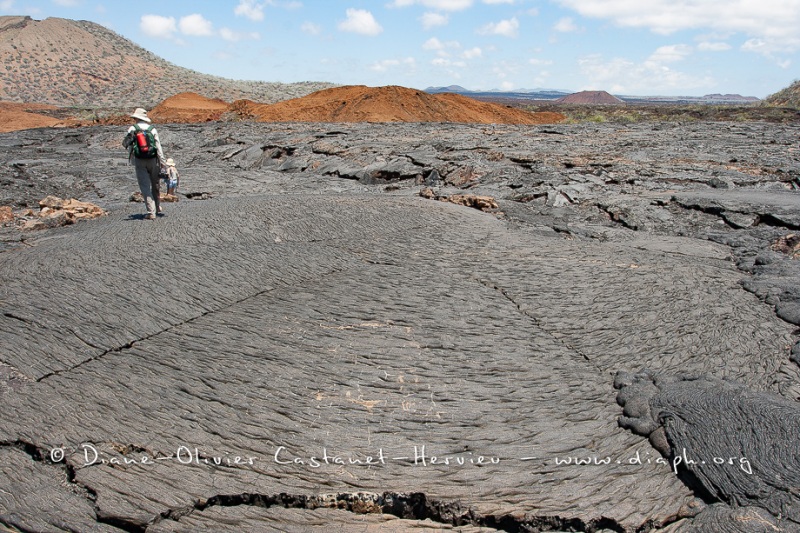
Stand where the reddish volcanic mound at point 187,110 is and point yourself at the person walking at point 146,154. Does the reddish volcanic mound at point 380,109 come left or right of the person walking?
left

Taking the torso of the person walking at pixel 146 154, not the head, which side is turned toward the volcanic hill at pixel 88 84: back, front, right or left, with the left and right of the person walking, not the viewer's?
front

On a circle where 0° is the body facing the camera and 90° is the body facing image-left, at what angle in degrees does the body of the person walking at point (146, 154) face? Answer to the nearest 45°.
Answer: approximately 180°

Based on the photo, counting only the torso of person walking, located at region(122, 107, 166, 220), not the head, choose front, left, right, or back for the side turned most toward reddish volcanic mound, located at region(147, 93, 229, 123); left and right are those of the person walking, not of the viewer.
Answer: front

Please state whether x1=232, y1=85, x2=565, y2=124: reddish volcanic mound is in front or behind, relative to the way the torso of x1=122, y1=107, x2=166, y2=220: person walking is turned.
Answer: in front

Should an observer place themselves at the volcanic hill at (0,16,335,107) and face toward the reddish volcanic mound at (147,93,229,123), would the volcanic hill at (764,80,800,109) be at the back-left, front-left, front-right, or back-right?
front-left
